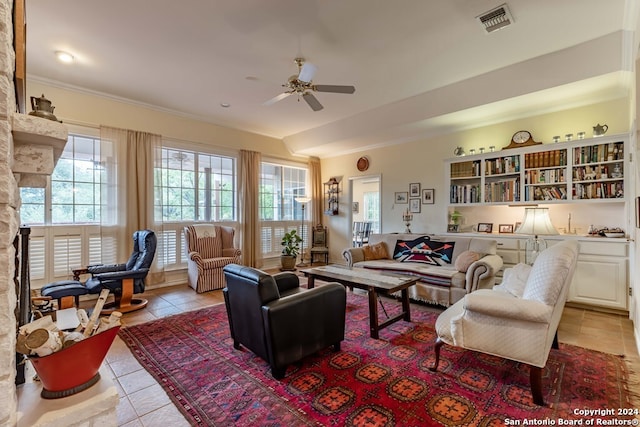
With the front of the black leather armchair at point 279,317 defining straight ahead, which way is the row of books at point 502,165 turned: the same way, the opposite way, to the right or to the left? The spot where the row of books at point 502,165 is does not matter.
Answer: the opposite way

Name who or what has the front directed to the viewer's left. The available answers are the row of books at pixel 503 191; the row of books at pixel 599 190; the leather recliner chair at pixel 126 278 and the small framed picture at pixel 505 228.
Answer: the leather recliner chair

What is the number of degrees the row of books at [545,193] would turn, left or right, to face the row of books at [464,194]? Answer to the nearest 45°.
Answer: approximately 90° to its right

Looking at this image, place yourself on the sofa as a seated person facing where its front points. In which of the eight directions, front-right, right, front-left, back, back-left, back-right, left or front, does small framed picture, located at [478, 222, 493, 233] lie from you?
back

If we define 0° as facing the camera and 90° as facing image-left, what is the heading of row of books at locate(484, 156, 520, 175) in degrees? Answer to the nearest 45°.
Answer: approximately 0°

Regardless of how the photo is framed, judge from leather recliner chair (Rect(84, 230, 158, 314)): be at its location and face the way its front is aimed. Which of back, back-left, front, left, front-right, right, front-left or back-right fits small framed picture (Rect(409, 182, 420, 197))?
back

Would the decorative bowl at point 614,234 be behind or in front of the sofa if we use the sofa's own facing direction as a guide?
behind

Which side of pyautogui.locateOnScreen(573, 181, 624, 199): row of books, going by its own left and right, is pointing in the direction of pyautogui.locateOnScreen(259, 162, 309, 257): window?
right

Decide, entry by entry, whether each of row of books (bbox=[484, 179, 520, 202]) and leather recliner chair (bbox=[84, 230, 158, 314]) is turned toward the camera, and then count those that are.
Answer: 1

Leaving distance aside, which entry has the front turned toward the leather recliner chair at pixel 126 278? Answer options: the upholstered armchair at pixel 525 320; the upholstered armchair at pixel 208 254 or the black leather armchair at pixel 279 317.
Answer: the upholstered armchair at pixel 525 320

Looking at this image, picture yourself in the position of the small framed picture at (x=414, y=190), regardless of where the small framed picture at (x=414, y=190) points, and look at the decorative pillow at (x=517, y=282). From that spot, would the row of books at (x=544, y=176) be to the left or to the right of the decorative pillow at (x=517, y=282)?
left

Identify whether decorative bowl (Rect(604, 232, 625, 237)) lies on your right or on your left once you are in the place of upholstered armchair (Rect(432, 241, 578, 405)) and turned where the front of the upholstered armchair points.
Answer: on your right

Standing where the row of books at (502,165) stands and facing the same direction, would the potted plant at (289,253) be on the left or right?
on its right

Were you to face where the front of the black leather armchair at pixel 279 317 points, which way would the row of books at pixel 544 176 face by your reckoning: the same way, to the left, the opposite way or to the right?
the opposite way

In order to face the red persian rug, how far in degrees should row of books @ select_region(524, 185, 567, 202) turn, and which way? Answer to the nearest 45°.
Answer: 0° — it already faces it
